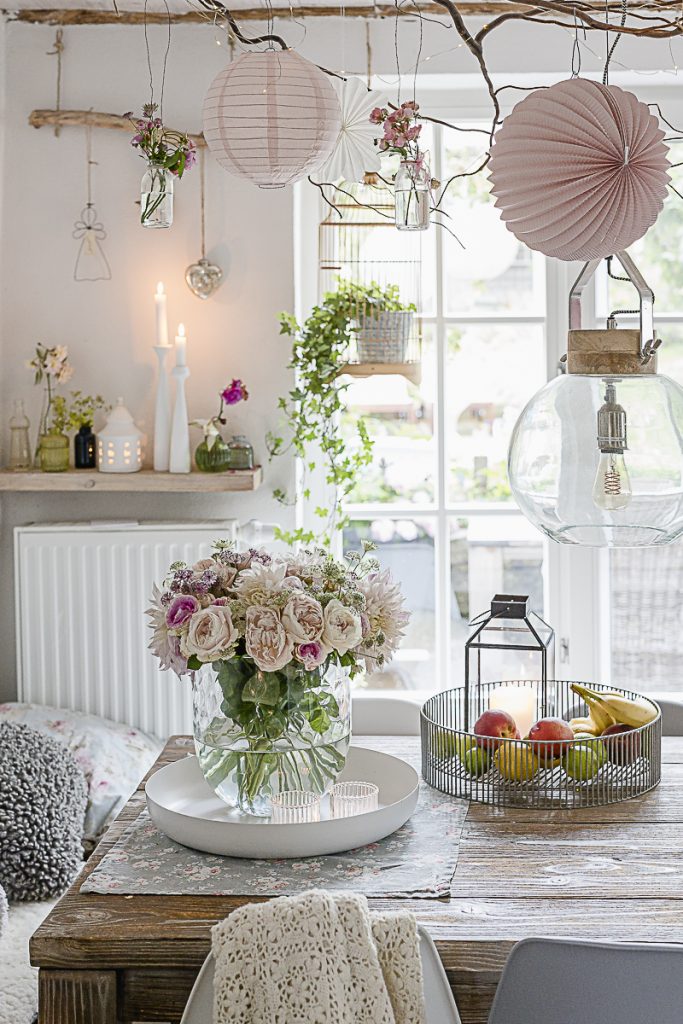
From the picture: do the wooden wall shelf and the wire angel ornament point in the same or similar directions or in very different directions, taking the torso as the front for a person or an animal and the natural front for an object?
same or similar directions

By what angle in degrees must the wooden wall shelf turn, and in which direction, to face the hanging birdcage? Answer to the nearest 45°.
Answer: approximately 90° to its left

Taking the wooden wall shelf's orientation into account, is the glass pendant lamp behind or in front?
in front

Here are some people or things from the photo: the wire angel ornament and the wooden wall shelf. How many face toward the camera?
2

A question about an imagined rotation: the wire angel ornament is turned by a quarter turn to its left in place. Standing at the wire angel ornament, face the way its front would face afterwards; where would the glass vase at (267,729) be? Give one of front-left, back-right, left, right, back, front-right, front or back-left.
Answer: right

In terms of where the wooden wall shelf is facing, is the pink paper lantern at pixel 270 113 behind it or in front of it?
in front

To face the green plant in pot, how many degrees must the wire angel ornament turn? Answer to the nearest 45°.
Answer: approximately 90° to its left

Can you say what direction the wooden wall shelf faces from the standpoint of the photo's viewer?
facing the viewer

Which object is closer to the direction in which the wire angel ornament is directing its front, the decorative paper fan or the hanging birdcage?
the decorative paper fan
